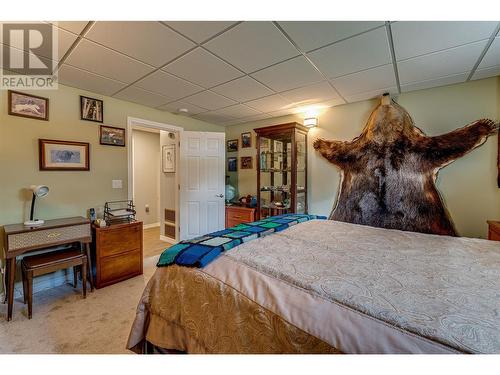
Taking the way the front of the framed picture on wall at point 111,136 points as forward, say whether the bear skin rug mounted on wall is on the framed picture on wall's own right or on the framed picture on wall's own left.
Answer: on the framed picture on wall's own left

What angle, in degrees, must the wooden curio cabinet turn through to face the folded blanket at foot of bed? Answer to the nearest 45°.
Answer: approximately 45° to its left

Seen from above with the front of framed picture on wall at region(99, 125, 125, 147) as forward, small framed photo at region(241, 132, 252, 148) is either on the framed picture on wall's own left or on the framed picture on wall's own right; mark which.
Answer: on the framed picture on wall's own left

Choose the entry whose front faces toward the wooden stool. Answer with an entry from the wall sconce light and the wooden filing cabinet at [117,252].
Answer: the wall sconce light

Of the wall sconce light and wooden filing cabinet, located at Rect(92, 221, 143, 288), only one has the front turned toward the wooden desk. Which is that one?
the wall sconce light

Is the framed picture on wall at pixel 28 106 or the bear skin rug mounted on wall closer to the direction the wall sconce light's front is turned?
the framed picture on wall

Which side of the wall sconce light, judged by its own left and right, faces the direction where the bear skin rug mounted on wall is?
left

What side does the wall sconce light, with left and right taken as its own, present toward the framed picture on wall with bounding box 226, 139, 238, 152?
right
